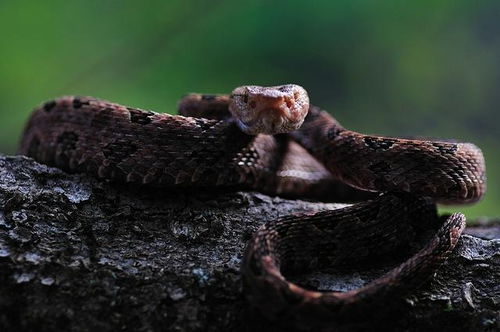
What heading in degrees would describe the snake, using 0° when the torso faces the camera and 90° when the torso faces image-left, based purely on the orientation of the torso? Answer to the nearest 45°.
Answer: approximately 0°
